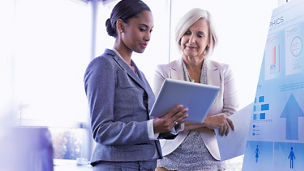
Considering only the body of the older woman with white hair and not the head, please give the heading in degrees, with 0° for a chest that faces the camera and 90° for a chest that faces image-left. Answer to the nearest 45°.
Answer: approximately 0°
